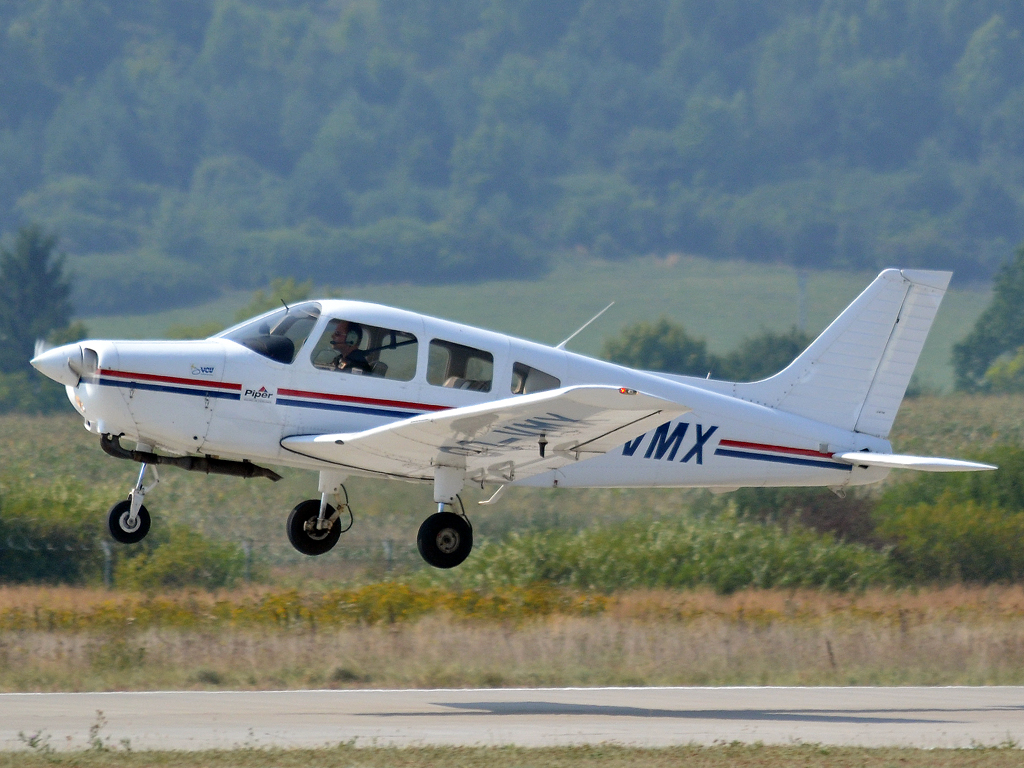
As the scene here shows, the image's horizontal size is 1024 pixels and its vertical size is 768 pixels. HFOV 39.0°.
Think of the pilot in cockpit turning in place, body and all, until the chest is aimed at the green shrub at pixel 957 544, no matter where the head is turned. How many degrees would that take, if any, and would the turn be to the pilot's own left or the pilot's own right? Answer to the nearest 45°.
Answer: approximately 135° to the pilot's own right

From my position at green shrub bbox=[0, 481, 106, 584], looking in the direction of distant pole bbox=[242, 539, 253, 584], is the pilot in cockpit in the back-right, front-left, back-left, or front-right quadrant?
front-right

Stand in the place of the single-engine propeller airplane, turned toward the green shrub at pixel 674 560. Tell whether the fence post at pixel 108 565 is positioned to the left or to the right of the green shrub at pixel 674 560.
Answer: left

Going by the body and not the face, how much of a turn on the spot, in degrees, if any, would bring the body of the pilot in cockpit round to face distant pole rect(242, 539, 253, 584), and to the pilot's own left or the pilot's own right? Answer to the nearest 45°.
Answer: approximately 90° to the pilot's own right

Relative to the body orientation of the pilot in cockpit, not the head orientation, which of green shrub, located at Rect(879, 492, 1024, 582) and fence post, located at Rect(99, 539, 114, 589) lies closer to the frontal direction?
the fence post

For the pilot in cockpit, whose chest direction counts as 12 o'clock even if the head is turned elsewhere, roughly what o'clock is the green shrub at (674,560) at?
The green shrub is roughly at 4 o'clock from the pilot in cockpit.

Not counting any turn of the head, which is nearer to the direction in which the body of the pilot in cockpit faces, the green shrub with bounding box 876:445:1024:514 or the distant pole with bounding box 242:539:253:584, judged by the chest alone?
the distant pole

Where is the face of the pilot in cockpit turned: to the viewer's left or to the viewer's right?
to the viewer's left

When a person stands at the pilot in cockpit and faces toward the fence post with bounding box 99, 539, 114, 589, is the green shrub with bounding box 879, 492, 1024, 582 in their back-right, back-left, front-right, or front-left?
front-right

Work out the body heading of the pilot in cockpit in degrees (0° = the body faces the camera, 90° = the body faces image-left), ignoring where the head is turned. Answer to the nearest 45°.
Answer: approximately 90°

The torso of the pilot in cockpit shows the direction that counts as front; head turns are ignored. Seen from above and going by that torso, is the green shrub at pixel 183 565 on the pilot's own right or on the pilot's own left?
on the pilot's own right

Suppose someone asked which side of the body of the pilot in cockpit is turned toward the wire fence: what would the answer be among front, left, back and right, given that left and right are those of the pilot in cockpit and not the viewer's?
right

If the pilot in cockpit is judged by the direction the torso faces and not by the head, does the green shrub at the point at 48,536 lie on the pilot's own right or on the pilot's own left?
on the pilot's own right
